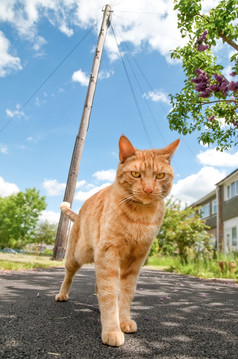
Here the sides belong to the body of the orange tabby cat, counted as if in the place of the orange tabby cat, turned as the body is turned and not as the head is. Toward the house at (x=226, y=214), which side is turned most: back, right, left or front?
left

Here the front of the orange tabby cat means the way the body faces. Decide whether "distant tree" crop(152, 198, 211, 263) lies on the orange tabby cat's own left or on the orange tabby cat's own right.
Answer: on the orange tabby cat's own left

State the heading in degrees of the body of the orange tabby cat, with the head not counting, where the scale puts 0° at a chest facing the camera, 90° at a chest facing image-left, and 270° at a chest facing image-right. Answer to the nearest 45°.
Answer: approximately 315°
